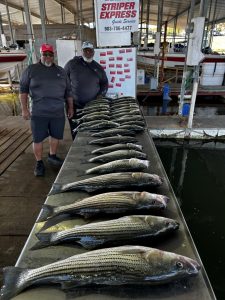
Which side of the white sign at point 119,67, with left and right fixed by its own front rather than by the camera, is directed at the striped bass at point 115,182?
front

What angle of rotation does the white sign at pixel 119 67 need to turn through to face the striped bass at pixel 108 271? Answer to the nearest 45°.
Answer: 0° — it already faces it

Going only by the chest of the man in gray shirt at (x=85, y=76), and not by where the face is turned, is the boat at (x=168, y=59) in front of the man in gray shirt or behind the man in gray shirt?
behind

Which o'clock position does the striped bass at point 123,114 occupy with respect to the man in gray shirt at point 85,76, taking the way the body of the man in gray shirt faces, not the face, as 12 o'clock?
The striped bass is roughly at 11 o'clock from the man in gray shirt.

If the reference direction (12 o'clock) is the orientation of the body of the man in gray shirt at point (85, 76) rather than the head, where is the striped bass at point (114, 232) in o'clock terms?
The striped bass is roughly at 12 o'clock from the man in gray shirt.

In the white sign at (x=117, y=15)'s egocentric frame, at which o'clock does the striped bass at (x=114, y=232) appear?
The striped bass is roughly at 12 o'clock from the white sign.

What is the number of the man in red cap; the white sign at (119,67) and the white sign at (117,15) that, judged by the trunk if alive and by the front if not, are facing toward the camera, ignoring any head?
3

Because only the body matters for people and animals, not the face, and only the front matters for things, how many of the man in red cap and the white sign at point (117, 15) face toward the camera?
2

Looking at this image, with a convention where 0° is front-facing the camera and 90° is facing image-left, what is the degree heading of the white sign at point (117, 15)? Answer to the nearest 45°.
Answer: approximately 0°

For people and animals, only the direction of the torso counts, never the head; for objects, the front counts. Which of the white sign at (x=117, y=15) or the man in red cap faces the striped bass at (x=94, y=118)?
the white sign

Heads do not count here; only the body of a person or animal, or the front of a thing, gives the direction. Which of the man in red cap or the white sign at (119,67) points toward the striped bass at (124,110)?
the white sign

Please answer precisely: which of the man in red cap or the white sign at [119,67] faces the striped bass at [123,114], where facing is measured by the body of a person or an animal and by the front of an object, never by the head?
the white sign

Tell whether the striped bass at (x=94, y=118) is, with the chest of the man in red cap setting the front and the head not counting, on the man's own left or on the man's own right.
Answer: on the man's own left
